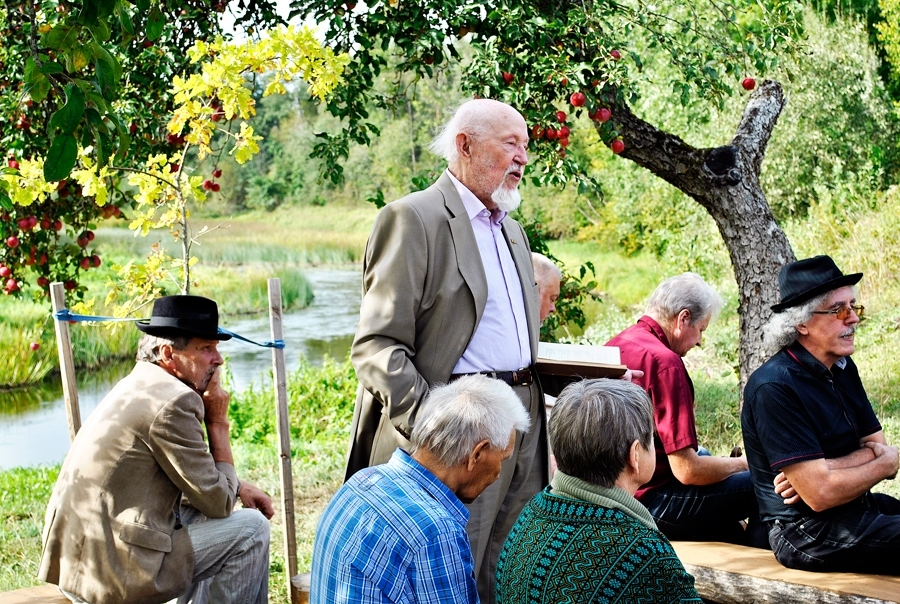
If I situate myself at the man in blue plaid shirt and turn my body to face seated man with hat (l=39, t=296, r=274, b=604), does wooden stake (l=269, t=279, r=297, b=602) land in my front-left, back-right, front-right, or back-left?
front-right

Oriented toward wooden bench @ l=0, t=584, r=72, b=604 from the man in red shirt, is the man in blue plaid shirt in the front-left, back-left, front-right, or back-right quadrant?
front-left

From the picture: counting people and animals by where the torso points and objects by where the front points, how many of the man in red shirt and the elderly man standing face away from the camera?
0

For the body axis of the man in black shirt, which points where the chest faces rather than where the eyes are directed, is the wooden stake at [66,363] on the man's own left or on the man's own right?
on the man's own right

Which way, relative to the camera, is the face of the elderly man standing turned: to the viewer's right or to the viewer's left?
to the viewer's right

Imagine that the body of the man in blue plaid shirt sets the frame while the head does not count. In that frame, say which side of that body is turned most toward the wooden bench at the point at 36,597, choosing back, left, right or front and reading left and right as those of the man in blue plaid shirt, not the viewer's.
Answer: left

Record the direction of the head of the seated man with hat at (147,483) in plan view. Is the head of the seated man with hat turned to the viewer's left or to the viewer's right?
to the viewer's right

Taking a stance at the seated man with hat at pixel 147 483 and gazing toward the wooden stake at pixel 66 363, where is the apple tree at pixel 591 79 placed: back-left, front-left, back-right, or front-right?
front-right

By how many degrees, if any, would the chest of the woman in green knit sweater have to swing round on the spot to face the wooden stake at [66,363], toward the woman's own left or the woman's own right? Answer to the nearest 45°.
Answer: approximately 90° to the woman's own left

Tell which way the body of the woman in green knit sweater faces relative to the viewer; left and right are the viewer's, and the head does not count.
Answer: facing away from the viewer and to the right of the viewer
